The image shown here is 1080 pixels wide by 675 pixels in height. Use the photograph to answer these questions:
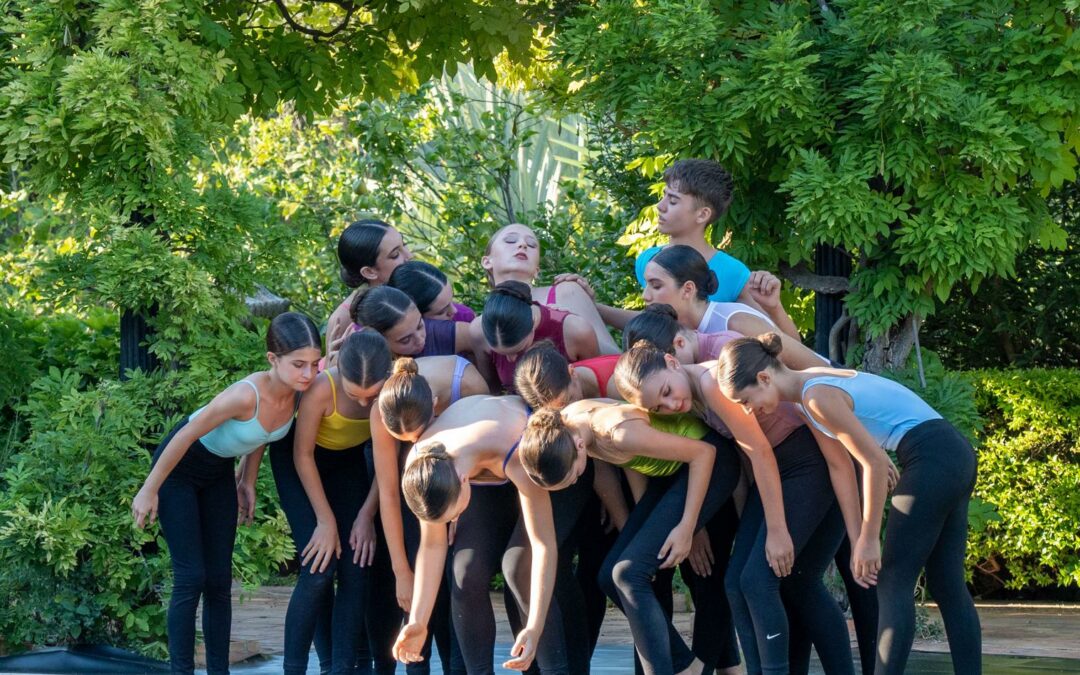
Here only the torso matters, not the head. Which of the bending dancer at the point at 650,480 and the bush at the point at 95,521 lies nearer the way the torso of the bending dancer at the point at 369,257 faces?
the bending dancer

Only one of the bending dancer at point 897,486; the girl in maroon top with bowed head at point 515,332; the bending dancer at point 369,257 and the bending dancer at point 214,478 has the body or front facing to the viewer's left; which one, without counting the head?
the bending dancer at point 897,486

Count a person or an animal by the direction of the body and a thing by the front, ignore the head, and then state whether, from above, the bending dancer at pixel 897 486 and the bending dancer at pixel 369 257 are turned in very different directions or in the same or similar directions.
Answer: very different directions

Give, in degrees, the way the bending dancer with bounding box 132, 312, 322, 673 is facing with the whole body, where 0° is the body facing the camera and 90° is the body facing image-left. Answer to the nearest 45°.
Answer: approximately 315°

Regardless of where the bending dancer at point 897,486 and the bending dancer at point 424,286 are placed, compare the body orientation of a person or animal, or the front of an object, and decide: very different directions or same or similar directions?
very different directions

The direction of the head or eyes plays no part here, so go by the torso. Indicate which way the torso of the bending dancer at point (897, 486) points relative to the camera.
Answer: to the viewer's left

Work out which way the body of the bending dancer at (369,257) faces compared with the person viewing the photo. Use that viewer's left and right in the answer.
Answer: facing the viewer and to the right of the viewer

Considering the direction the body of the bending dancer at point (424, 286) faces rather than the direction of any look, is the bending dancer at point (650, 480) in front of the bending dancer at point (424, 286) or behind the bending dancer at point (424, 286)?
in front

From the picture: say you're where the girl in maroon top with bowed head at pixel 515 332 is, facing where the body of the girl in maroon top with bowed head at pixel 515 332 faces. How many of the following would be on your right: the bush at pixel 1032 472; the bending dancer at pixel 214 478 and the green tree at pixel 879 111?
1

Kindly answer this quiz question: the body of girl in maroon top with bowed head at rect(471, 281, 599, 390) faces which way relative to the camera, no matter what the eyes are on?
toward the camera
